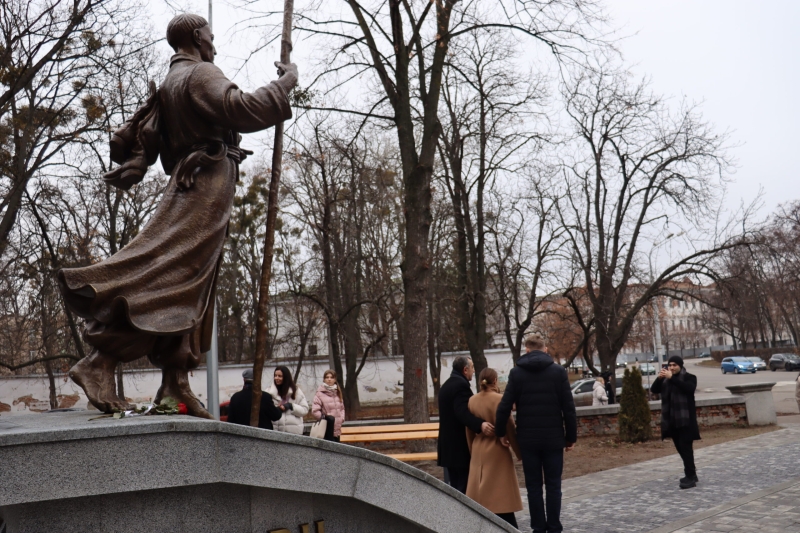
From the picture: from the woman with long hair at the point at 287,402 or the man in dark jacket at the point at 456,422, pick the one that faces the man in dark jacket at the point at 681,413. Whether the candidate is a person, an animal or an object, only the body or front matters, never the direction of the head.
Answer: the man in dark jacket at the point at 456,422

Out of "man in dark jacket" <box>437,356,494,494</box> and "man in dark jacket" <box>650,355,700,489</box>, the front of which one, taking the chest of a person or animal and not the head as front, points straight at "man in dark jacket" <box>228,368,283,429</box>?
"man in dark jacket" <box>650,355,700,489</box>

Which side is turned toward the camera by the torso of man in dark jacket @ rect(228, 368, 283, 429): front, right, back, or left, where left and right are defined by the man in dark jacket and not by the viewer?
back

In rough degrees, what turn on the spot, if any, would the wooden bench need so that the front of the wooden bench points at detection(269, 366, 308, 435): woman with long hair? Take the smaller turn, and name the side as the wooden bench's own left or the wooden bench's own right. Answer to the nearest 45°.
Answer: approximately 45° to the wooden bench's own right

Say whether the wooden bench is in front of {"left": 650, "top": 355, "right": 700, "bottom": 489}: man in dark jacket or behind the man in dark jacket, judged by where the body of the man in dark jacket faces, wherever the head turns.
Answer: in front

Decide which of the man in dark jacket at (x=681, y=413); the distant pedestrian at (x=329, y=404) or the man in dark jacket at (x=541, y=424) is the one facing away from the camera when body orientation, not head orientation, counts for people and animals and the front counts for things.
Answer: the man in dark jacket at (x=541, y=424)

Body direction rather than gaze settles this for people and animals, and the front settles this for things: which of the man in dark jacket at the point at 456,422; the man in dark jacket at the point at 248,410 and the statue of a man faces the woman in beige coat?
the statue of a man

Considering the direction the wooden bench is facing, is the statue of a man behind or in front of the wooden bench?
in front

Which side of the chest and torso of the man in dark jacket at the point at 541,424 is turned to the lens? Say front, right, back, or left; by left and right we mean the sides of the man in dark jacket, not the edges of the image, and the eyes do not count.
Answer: back

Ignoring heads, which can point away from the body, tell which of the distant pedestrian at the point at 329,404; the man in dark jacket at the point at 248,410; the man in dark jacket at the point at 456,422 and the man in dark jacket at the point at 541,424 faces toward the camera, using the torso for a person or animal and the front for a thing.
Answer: the distant pedestrian

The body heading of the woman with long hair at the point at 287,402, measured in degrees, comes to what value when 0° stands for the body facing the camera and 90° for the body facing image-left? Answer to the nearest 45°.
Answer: approximately 45°

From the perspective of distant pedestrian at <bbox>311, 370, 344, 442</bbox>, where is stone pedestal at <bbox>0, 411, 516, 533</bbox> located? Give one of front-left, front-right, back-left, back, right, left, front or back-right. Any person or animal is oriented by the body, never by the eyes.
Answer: front

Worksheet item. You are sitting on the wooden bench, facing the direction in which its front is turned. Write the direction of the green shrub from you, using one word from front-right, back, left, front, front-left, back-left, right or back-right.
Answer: back-left

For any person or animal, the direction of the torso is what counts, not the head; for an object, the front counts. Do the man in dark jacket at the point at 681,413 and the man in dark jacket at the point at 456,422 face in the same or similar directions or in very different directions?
very different directions
